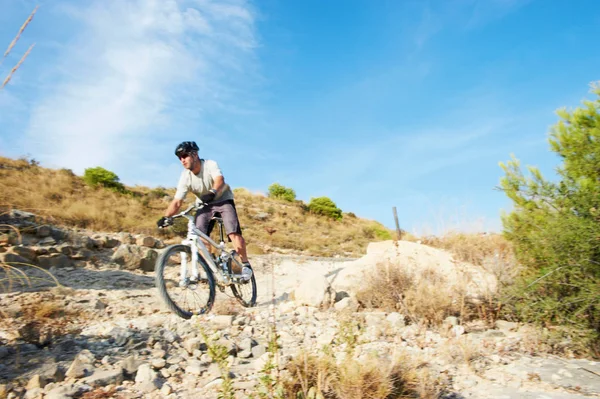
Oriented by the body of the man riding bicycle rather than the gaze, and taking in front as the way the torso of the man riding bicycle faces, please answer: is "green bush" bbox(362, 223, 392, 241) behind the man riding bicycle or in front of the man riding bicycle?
behind

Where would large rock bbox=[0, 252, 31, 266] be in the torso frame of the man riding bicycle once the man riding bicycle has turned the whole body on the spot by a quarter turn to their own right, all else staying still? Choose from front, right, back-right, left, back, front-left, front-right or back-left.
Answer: front

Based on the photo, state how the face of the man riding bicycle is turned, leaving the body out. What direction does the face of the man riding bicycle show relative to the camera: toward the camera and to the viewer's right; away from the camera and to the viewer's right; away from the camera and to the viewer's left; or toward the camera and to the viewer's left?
toward the camera and to the viewer's left

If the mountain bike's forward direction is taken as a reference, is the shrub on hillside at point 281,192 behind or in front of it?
behind

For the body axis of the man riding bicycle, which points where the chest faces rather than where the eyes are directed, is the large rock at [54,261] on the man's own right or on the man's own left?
on the man's own right

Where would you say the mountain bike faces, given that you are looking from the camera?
facing the viewer and to the left of the viewer

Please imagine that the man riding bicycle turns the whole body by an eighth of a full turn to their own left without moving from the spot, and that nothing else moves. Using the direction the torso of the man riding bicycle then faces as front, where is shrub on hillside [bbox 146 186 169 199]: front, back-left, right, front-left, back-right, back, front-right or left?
back

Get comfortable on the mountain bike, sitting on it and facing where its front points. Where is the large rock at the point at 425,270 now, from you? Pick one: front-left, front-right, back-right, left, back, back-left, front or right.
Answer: back-left
